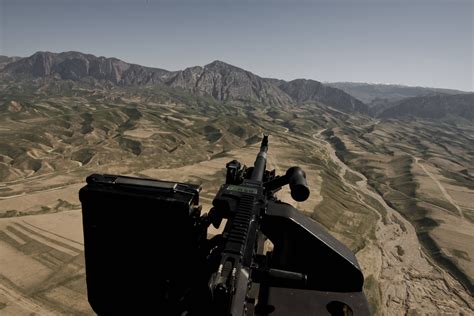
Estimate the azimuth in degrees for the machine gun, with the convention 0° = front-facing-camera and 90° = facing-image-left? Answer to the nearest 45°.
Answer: approximately 180°
